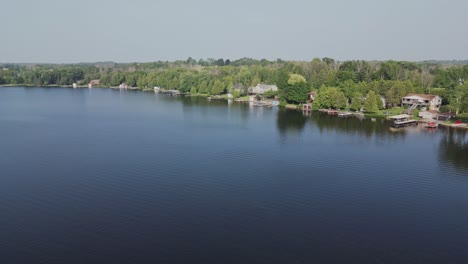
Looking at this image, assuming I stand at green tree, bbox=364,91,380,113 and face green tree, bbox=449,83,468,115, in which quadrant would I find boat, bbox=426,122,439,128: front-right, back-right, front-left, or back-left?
front-right

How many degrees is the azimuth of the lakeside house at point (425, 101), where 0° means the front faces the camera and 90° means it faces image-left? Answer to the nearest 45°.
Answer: approximately 45°

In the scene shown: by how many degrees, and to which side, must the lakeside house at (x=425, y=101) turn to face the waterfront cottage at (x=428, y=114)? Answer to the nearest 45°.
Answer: approximately 45° to its left

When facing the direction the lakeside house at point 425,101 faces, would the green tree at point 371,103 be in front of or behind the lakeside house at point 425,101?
in front

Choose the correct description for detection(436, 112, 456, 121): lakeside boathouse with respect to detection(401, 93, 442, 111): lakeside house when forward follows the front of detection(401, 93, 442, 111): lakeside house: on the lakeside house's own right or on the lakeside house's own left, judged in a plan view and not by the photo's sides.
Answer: on the lakeside house's own left

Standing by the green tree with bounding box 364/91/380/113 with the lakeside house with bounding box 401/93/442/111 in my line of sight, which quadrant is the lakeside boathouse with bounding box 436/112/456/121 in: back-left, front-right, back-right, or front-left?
front-right

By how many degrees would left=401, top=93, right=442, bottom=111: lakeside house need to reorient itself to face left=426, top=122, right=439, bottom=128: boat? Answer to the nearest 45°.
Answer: approximately 45° to its left

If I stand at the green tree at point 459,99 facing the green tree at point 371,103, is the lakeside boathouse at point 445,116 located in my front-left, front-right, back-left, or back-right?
front-left

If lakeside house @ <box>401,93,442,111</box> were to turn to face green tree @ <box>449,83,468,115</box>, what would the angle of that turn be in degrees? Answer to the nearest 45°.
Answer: approximately 90° to its left
